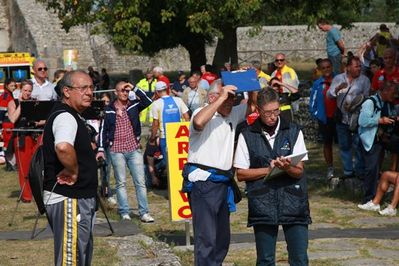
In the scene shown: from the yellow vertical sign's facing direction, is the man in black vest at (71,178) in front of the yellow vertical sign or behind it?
in front

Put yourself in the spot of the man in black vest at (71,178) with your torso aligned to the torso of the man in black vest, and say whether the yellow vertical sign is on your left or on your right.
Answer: on your left

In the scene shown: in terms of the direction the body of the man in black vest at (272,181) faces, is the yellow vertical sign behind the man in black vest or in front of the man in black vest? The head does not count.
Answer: behind

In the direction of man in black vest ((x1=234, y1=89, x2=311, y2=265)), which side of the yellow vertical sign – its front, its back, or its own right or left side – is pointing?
front

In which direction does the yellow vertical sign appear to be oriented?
toward the camera

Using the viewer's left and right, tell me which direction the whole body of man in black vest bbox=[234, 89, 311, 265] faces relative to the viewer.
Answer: facing the viewer

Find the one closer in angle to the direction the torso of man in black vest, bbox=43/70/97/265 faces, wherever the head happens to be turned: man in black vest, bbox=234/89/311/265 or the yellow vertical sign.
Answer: the man in black vest

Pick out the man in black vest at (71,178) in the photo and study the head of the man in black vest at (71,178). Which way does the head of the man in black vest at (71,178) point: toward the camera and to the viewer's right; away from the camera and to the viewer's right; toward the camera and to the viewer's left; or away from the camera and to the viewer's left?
toward the camera and to the viewer's right

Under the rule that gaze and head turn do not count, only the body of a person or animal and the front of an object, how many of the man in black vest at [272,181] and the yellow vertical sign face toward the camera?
2
